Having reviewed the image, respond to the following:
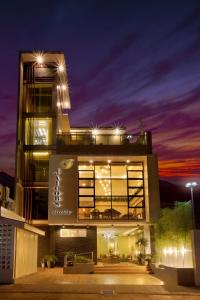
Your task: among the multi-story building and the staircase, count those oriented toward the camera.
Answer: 2

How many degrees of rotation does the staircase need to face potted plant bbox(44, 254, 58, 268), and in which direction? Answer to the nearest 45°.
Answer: approximately 135° to its right

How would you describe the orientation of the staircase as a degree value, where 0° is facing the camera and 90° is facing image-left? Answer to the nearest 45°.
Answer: approximately 0°

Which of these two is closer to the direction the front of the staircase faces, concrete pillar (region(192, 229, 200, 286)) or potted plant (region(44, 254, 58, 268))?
the concrete pillar
